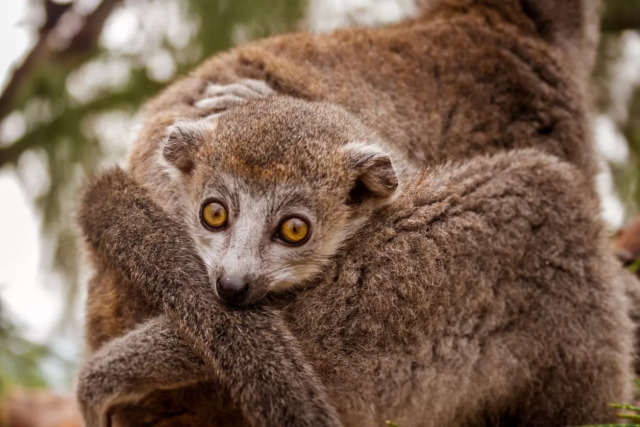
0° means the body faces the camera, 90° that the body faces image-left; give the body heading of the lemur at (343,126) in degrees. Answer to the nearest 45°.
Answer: approximately 45°
